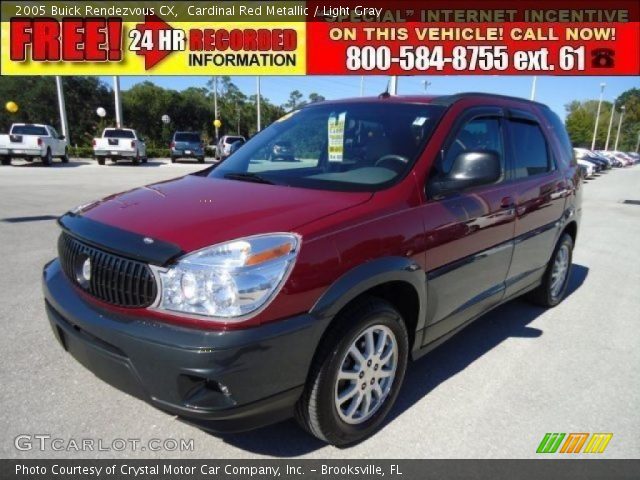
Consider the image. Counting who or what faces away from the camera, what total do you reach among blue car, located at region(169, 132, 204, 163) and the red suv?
1

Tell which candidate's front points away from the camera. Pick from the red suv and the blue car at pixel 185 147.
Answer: the blue car

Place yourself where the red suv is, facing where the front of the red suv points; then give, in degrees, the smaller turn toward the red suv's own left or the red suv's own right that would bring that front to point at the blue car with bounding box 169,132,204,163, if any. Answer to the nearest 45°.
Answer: approximately 135° to the red suv's own right

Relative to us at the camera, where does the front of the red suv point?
facing the viewer and to the left of the viewer

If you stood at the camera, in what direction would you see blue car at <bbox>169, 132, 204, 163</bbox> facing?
facing away from the viewer

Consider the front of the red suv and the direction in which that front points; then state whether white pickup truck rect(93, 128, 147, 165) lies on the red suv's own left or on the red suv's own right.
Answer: on the red suv's own right

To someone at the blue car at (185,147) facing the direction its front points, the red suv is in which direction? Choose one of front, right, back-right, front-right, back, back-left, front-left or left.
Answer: back

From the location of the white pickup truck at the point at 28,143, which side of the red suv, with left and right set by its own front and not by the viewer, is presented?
right

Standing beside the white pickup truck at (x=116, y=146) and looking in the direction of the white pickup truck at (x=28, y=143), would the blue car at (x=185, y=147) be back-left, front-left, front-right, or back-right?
back-right

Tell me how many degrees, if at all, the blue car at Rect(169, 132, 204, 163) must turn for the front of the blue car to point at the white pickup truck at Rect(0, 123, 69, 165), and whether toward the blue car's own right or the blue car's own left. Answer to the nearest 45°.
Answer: approximately 135° to the blue car's own left
